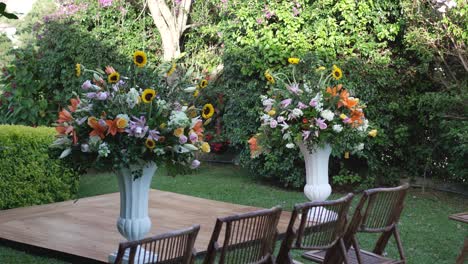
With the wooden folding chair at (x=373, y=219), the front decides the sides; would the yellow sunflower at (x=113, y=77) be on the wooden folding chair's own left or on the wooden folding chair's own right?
on the wooden folding chair's own left

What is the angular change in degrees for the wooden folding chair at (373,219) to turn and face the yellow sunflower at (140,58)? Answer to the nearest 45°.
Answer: approximately 45° to its left

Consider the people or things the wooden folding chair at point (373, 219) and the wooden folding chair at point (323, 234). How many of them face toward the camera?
0

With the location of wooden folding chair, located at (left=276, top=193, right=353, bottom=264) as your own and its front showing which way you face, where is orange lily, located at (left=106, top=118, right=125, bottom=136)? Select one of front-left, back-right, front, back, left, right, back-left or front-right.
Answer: front-left

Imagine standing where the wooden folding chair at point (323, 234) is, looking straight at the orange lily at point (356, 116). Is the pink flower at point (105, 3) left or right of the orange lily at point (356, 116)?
left

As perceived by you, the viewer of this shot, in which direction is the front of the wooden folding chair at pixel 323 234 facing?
facing away from the viewer and to the left of the viewer

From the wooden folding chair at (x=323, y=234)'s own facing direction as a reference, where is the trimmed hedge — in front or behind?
in front

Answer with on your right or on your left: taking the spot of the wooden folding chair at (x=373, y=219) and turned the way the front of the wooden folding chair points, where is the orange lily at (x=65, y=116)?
on your left

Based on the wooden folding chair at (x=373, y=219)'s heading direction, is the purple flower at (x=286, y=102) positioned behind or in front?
in front

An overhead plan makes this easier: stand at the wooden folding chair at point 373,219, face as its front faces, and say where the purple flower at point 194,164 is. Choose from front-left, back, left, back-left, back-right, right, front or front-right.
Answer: front-left

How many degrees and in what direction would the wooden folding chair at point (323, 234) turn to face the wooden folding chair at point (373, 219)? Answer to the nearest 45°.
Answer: approximately 90° to its right

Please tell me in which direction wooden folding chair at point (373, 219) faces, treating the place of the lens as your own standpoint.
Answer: facing away from the viewer and to the left of the viewer
